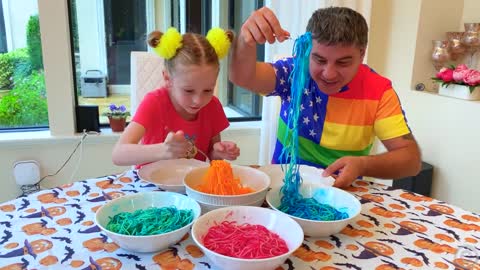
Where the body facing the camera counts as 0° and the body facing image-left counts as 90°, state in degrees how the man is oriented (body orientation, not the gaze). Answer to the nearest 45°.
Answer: approximately 0°

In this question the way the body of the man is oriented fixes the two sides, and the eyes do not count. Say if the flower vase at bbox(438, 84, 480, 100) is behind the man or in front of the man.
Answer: behind

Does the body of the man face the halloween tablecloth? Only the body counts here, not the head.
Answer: yes

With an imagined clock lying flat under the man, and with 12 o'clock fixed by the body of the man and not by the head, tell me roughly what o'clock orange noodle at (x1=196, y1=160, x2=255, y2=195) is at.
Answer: The orange noodle is roughly at 1 o'clock from the man.

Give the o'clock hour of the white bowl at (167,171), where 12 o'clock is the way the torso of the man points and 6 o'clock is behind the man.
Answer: The white bowl is roughly at 2 o'clock from the man.

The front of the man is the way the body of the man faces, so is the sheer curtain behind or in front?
behind

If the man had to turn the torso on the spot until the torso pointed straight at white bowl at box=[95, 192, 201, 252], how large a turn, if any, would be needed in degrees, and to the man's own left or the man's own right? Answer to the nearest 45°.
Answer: approximately 45° to the man's own right

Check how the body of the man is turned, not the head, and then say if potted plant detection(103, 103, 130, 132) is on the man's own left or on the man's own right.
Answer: on the man's own right
